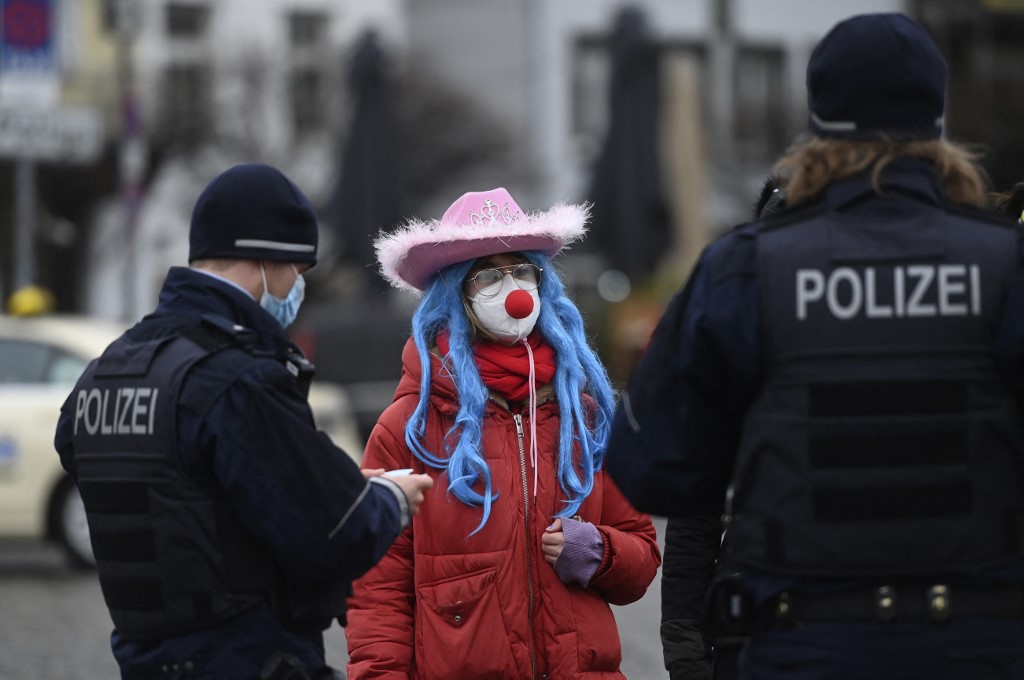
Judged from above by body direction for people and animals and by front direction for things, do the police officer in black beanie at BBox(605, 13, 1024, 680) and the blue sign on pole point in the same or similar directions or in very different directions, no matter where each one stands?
very different directions

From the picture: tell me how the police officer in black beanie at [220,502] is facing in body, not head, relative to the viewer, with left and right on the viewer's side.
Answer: facing away from the viewer and to the right of the viewer

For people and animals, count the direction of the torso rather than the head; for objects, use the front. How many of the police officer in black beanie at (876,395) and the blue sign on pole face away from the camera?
1

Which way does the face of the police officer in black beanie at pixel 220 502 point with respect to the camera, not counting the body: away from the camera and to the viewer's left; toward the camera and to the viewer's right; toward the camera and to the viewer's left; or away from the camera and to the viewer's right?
away from the camera and to the viewer's right

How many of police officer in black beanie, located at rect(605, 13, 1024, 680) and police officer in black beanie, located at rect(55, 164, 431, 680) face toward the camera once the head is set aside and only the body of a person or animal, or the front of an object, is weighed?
0

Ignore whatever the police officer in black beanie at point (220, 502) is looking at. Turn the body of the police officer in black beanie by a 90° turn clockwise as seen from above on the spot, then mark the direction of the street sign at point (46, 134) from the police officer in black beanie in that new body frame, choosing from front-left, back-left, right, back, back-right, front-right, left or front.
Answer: back-left

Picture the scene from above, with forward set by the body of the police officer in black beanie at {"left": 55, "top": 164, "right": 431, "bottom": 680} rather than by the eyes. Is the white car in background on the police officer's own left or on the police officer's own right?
on the police officer's own left

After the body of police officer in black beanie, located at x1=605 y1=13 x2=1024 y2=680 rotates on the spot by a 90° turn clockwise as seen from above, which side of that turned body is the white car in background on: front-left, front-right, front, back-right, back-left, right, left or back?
back-left

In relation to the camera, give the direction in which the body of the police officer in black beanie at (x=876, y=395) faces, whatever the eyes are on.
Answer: away from the camera

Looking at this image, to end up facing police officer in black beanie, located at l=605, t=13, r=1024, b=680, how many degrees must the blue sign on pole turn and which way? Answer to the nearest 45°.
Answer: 0° — it already faces them
